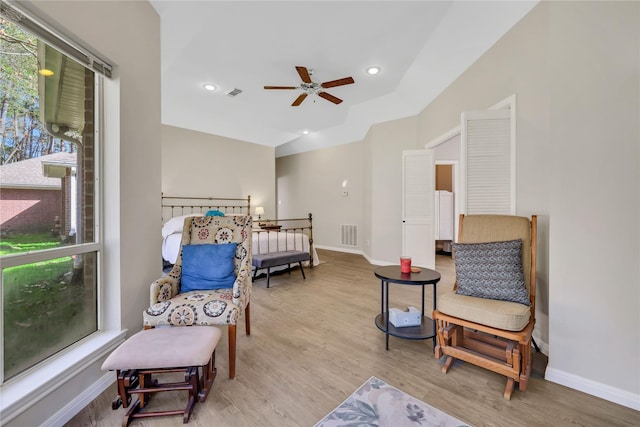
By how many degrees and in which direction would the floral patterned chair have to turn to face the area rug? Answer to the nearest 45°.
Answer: approximately 90° to its left

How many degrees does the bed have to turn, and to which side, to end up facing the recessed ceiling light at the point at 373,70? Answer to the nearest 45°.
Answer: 0° — it already faces it

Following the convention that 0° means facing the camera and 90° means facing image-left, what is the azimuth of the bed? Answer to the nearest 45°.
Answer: approximately 315°

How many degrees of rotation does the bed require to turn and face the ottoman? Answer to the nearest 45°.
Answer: approximately 45° to its right

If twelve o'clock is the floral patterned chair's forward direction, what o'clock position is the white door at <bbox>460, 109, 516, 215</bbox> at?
The white door is roughly at 8 o'clock from the floral patterned chair.

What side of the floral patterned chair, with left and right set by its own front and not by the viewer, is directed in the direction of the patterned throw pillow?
left
